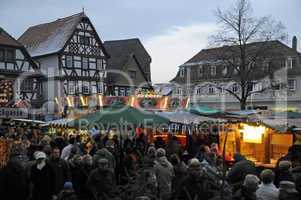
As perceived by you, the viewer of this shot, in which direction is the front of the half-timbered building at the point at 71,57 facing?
facing the viewer and to the right of the viewer

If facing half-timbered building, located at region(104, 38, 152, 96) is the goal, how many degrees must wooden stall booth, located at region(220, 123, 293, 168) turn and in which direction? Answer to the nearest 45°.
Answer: approximately 90° to its right

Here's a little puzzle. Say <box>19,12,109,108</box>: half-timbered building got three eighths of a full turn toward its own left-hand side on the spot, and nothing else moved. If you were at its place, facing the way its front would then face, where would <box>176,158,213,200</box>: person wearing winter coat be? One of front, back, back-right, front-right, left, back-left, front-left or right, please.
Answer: back

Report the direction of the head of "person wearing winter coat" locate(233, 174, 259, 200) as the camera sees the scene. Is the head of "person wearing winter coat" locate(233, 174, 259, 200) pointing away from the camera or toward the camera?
away from the camera

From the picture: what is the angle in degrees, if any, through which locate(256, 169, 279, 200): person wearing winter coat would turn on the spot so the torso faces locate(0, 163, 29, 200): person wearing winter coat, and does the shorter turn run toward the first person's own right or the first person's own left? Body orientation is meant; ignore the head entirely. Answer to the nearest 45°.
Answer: approximately 90° to the first person's own left

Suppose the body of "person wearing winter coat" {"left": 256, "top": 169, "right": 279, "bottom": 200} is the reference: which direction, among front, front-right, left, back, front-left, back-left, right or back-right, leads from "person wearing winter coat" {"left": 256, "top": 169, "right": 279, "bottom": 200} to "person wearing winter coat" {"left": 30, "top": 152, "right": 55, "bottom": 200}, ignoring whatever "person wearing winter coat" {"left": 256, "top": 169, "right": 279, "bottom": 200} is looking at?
left

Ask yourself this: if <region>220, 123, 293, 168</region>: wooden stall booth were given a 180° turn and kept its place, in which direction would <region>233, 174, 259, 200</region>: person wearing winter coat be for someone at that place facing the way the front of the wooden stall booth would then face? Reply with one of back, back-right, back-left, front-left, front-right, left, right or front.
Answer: back-right

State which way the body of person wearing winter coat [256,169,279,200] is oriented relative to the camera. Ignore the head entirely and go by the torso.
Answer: away from the camera

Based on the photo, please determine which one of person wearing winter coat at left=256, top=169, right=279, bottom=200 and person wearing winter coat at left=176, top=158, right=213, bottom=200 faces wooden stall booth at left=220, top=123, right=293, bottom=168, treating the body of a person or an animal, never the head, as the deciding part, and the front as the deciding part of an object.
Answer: person wearing winter coat at left=256, top=169, right=279, bottom=200
